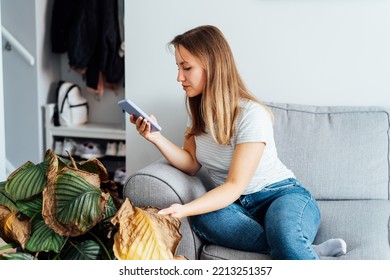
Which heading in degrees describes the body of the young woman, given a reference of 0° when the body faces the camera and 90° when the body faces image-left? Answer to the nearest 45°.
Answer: approximately 45°

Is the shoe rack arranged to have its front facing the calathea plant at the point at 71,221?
yes

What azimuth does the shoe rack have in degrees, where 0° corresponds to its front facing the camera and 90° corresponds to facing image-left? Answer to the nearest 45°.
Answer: approximately 0°

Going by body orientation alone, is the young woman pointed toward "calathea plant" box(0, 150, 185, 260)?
yes

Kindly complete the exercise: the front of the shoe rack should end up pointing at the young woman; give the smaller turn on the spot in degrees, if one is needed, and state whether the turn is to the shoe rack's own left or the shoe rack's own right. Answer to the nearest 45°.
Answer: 0° — it already faces them

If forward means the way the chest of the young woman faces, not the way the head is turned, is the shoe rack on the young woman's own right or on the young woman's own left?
on the young woman's own right
